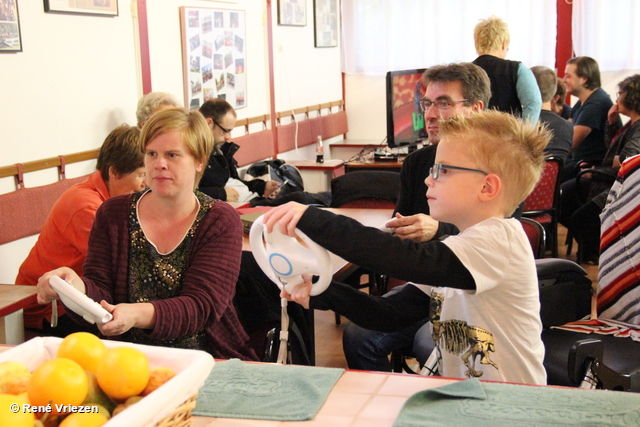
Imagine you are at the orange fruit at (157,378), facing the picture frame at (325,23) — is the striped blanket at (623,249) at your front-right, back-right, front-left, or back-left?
front-right

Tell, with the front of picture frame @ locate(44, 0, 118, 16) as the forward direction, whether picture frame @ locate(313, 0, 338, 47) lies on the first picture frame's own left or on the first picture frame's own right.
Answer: on the first picture frame's own left

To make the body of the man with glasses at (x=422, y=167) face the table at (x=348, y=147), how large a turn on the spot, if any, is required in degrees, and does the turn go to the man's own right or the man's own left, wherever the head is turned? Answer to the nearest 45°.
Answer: approximately 135° to the man's own right

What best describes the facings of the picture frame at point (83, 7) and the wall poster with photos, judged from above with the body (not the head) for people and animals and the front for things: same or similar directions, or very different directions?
same or similar directions

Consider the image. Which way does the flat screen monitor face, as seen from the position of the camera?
facing the viewer and to the right of the viewer

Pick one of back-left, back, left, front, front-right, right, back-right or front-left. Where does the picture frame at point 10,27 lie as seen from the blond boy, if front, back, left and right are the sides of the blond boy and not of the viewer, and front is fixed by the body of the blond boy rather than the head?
front-right

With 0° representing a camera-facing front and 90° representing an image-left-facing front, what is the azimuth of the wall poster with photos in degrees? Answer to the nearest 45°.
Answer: approximately 315°

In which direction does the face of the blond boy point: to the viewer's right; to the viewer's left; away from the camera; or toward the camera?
to the viewer's left

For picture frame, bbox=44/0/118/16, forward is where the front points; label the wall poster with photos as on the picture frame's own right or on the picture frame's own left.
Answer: on the picture frame's own left

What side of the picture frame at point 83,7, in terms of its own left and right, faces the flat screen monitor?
left

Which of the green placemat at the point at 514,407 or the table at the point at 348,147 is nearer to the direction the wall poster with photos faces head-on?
the green placemat

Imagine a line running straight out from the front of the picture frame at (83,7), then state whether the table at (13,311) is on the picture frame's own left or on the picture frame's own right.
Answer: on the picture frame's own right

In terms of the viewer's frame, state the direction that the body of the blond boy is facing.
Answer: to the viewer's left

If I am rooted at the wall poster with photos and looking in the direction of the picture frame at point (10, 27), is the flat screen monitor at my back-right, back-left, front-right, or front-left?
back-left

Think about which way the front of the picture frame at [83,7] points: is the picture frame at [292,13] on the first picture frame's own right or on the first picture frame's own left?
on the first picture frame's own left

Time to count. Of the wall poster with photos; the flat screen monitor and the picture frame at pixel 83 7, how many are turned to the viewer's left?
0

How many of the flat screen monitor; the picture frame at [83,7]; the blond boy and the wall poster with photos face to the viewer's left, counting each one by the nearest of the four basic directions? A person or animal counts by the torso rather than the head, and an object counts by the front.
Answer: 1
